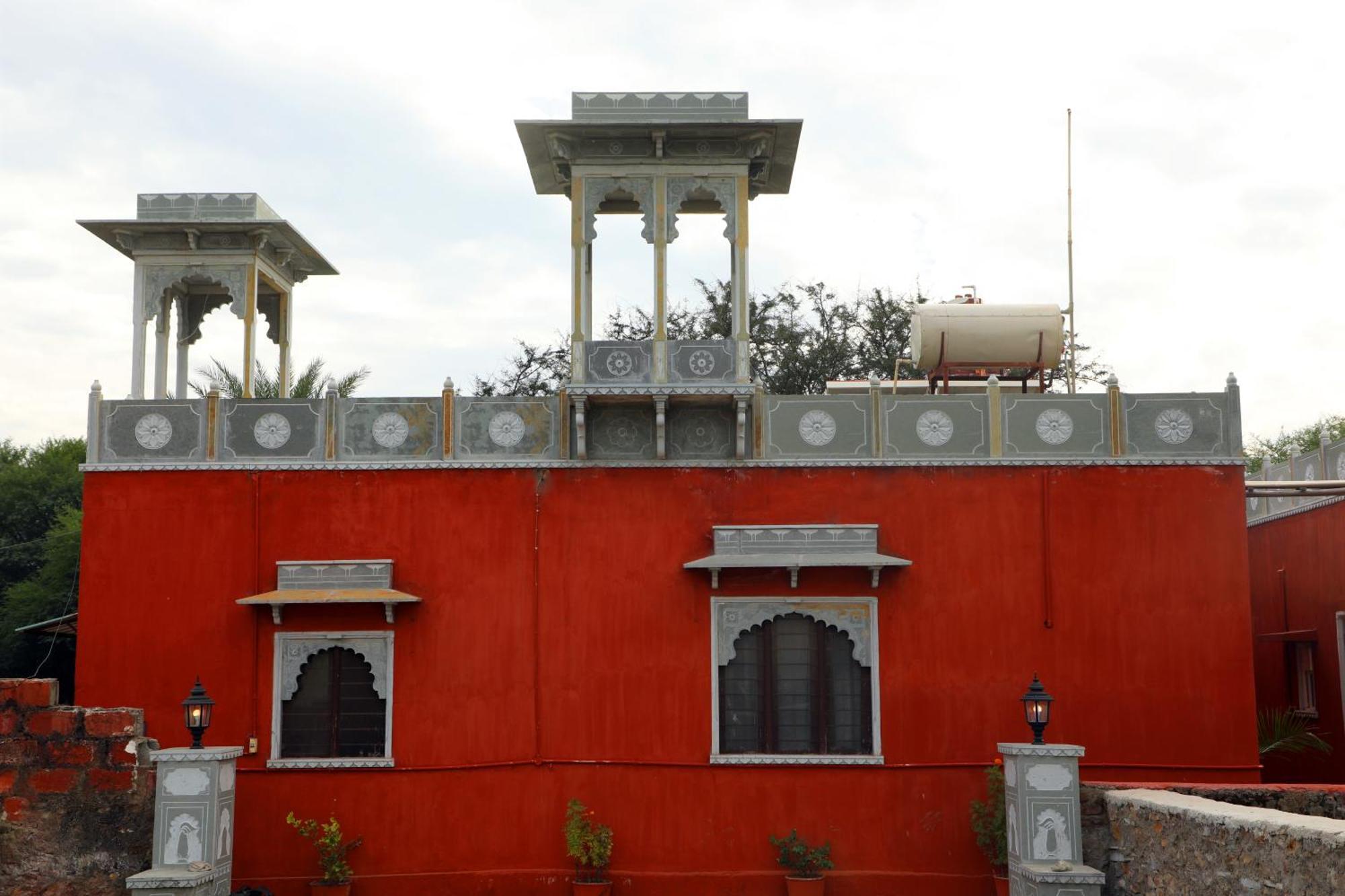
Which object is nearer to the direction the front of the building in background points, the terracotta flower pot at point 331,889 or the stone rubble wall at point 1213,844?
the stone rubble wall

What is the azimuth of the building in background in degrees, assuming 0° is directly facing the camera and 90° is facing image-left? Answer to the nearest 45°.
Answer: approximately 0°

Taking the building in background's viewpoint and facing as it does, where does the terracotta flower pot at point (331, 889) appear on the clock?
The terracotta flower pot is roughly at 3 o'clock from the building in background.

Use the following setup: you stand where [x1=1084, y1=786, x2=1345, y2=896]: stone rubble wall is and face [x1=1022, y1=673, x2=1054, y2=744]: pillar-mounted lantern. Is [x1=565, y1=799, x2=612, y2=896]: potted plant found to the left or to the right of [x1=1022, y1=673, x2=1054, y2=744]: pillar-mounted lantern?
left

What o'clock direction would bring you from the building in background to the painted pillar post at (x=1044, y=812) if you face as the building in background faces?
The painted pillar post is roughly at 10 o'clock from the building in background.

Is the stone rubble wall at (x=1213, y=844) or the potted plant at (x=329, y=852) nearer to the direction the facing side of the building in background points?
the stone rubble wall

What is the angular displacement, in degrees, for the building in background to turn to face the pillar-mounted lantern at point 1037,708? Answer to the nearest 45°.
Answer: approximately 45° to its left

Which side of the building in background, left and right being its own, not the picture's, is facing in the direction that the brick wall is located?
right

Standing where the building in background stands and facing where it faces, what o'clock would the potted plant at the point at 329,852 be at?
The potted plant is roughly at 3 o'clock from the building in background.

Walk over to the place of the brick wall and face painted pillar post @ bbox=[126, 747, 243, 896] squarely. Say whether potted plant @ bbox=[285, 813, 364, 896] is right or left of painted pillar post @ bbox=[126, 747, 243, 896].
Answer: left
